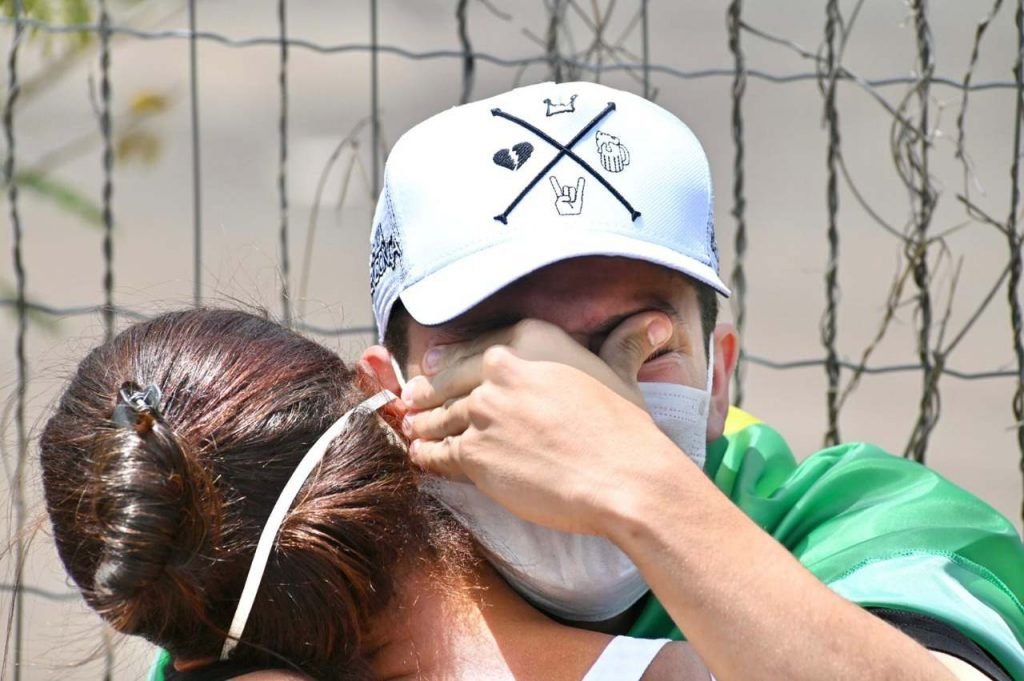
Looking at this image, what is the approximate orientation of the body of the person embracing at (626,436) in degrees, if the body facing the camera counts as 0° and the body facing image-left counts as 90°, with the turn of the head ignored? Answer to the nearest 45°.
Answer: approximately 0°

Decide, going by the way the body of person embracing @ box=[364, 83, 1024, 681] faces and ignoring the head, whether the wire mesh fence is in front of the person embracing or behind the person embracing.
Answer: behind

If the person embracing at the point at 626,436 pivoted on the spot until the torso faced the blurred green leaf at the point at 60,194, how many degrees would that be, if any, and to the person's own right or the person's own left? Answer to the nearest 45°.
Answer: approximately 135° to the person's own right
